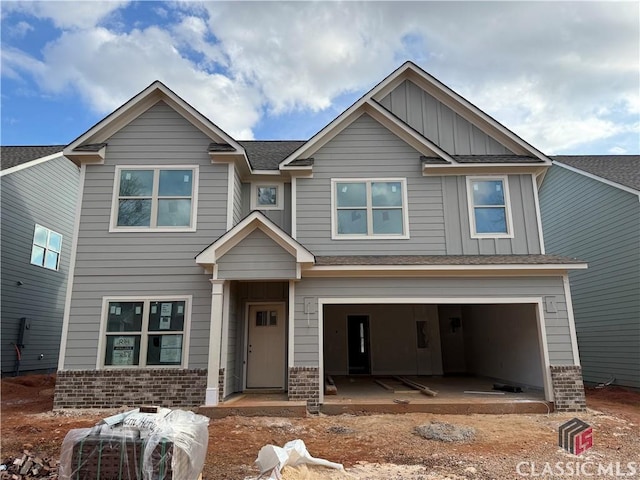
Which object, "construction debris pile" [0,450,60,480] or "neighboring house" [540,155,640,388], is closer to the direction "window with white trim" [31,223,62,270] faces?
the neighboring house

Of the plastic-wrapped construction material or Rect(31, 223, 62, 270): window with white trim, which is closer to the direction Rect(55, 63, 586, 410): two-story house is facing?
the plastic-wrapped construction material

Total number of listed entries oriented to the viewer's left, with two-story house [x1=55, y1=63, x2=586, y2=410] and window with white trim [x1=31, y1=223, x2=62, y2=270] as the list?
0

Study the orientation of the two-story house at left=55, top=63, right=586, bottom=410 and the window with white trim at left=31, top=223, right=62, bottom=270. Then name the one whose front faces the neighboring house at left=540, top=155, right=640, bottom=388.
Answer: the window with white trim

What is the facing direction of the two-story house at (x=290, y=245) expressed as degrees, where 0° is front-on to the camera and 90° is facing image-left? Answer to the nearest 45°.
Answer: approximately 0°

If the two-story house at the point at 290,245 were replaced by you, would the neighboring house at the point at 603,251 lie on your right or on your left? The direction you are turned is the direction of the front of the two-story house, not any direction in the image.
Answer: on your left

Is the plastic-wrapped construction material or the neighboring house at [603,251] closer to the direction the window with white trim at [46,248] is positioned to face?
the neighboring house

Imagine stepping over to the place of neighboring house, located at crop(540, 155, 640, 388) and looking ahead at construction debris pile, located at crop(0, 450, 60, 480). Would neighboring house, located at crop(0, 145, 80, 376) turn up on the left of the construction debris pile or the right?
right

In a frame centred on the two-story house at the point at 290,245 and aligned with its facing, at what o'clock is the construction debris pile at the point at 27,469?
The construction debris pile is roughly at 1 o'clock from the two-story house.

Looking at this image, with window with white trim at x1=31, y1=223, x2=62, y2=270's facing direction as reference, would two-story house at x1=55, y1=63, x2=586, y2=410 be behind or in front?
in front

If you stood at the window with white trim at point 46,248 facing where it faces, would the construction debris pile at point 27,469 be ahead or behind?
ahead

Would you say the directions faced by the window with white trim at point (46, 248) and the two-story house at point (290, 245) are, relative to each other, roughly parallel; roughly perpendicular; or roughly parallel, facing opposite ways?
roughly perpendicular

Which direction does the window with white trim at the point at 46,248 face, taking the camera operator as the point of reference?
facing the viewer and to the right of the viewer

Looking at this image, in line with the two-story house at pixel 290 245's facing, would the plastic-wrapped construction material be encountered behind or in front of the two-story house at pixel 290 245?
in front
